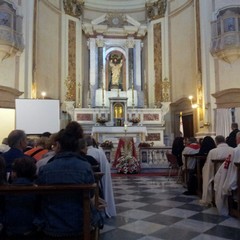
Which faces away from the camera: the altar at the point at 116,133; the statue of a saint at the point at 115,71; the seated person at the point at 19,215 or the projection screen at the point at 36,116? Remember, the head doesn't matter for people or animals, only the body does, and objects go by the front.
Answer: the seated person

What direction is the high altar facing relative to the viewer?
toward the camera

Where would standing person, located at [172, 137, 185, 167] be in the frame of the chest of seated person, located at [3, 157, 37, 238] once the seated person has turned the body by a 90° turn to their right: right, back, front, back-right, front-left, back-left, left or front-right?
front-left

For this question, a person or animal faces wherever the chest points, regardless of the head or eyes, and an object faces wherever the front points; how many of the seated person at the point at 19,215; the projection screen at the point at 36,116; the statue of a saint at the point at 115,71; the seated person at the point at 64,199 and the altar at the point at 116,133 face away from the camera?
2

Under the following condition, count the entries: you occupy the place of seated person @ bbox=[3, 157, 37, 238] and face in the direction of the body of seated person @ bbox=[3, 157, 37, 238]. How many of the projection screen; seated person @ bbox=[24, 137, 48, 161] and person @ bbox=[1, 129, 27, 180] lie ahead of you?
3

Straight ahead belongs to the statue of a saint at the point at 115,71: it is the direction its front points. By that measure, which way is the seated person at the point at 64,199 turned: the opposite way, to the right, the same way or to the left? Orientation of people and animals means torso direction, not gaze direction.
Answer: the opposite way

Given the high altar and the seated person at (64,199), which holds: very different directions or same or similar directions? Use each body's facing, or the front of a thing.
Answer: very different directions

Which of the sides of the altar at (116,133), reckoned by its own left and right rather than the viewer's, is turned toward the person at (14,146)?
front

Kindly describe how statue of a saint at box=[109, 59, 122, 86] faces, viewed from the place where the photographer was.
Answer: facing the viewer

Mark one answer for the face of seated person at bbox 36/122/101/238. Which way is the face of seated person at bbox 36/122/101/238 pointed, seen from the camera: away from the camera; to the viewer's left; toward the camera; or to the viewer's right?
away from the camera

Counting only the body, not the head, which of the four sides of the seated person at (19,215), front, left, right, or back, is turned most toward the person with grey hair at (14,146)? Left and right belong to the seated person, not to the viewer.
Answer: front

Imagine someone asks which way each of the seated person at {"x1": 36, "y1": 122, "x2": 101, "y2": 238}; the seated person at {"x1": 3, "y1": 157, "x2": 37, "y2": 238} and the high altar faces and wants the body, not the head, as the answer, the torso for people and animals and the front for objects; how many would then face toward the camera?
1

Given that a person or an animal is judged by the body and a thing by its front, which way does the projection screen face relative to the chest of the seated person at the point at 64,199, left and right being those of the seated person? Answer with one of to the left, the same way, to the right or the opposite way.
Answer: the opposite way

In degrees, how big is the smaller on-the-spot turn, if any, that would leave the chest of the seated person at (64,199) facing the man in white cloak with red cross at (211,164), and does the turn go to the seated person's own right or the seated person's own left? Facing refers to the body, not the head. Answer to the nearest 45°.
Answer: approximately 45° to the seated person's own right

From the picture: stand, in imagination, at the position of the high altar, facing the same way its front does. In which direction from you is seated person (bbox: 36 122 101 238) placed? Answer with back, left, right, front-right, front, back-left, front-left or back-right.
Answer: front

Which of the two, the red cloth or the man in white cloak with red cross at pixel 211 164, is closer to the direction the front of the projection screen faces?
the man in white cloak with red cross

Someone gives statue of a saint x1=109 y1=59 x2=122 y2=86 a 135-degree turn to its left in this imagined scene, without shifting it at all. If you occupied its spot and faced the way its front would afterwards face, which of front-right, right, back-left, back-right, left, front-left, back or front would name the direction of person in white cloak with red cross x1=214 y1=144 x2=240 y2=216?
back-right
